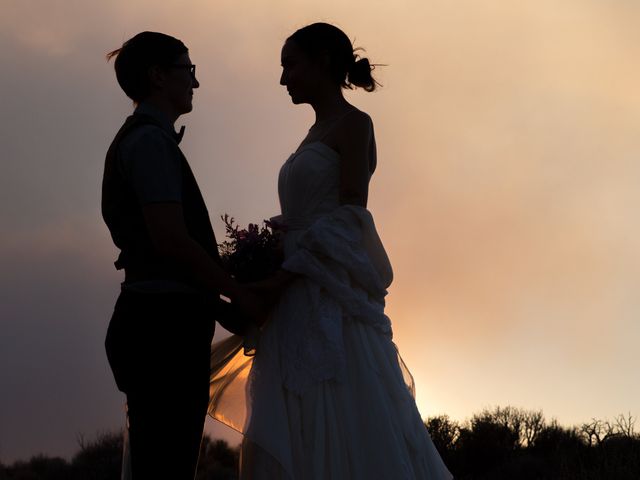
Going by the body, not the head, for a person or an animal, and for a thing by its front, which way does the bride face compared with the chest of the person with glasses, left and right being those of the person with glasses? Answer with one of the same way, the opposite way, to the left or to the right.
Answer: the opposite way

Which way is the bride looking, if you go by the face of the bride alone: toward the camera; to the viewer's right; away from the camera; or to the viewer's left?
to the viewer's left

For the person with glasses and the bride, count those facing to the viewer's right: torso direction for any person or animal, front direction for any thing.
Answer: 1

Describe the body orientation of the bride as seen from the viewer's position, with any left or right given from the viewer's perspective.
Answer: facing to the left of the viewer

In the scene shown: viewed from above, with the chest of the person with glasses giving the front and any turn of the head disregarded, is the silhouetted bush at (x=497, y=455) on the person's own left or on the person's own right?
on the person's own left

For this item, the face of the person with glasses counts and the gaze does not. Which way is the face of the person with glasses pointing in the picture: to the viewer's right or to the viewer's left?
to the viewer's right

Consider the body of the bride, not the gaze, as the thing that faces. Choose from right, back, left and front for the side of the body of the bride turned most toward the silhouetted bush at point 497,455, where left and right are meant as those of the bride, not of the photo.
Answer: right

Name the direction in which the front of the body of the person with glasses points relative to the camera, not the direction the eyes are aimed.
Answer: to the viewer's right

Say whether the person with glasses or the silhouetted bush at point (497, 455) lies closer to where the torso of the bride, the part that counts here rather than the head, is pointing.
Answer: the person with glasses

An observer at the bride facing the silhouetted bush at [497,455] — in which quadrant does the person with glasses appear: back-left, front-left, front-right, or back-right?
back-left

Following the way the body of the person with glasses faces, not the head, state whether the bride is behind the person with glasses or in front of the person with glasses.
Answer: in front
